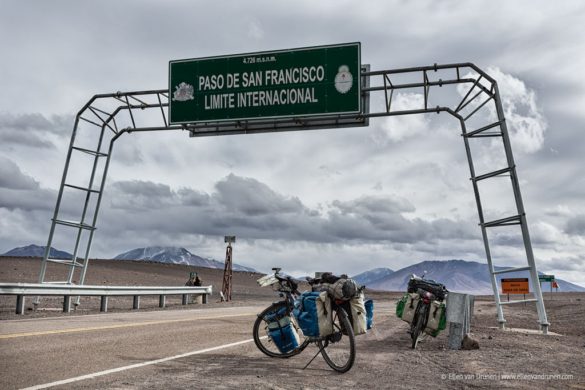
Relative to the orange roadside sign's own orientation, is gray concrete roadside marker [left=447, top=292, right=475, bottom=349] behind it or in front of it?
in front

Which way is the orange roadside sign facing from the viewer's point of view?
toward the camera

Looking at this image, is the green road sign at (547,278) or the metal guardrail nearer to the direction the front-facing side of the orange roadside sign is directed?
the metal guardrail

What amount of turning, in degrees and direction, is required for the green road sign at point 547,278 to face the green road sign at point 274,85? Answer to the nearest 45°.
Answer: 0° — it already faces it

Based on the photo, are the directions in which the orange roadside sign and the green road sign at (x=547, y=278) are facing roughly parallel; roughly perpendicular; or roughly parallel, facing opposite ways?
roughly parallel

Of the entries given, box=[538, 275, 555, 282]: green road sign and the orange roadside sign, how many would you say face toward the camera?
2

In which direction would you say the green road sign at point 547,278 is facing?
toward the camera

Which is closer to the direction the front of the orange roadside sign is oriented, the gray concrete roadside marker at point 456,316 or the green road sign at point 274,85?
the gray concrete roadside marker

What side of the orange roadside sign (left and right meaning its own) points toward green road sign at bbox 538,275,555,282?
back
